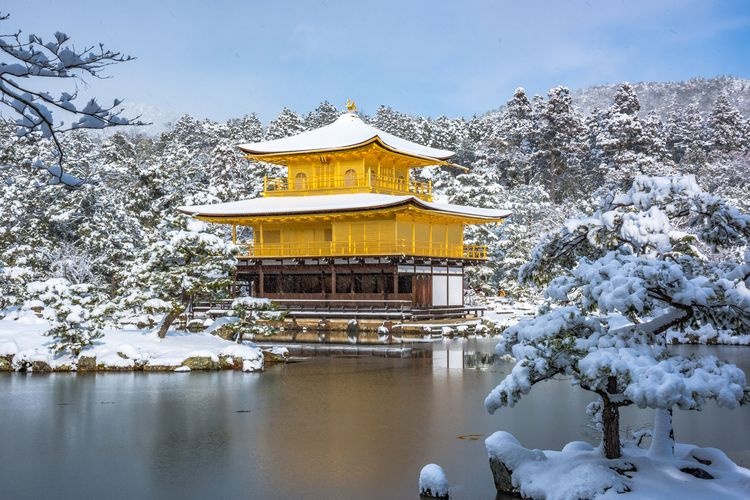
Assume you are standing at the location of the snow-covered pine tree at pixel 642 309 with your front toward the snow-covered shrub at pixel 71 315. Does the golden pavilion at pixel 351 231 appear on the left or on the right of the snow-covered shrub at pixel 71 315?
right

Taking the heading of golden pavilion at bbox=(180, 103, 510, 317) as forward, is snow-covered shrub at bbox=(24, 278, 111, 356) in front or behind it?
in front

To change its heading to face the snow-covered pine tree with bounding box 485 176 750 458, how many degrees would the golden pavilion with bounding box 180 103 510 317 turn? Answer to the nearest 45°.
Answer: approximately 45° to its left

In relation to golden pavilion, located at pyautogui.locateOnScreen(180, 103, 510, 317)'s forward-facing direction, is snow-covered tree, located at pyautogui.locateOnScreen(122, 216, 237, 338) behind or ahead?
ahead

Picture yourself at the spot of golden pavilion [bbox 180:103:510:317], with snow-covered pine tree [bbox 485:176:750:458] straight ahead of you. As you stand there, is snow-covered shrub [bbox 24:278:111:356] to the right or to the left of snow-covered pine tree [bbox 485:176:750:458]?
right

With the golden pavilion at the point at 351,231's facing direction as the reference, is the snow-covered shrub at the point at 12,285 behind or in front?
in front

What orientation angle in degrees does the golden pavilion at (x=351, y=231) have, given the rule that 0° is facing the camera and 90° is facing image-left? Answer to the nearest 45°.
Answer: approximately 45°
